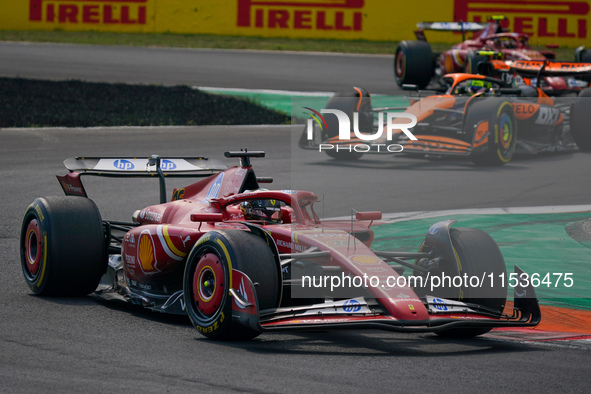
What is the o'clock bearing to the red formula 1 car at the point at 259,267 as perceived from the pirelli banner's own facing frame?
The red formula 1 car is roughly at 12 o'clock from the pirelli banner.

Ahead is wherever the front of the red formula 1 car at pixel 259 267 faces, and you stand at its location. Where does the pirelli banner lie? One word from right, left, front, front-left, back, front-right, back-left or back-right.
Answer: back-left

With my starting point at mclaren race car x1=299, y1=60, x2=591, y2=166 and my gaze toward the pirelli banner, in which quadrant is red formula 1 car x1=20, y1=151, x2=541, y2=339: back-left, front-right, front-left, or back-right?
back-left

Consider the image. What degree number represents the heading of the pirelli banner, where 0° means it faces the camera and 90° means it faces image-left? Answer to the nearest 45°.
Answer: approximately 0°

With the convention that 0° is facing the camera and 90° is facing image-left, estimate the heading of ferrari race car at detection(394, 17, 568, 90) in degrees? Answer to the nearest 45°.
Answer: approximately 315°

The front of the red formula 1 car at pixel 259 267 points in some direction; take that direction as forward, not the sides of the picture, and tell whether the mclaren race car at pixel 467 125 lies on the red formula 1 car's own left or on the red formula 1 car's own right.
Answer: on the red formula 1 car's own left

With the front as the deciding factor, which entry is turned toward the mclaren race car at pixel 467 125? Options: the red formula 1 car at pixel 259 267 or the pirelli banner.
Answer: the pirelli banner
